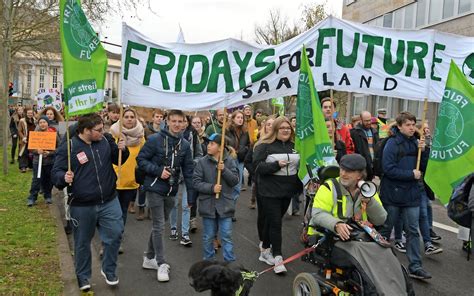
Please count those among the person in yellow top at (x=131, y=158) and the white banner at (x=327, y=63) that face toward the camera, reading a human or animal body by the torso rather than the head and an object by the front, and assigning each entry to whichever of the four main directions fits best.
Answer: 2

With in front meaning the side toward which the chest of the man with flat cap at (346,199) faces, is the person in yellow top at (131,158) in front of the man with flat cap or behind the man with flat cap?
behind

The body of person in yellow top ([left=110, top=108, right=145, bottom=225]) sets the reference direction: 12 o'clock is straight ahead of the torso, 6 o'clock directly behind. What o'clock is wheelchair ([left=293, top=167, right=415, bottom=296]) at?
The wheelchair is roughly at 11 o'clock from the person in yellow top.

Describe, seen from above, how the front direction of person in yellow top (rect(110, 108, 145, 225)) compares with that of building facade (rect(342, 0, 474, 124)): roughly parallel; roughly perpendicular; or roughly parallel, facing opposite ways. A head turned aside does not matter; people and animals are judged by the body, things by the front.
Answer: roughly perpendicular

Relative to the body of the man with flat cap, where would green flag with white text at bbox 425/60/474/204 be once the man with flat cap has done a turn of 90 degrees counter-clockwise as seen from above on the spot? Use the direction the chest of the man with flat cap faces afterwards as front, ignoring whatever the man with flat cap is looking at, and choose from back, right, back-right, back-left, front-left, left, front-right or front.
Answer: front

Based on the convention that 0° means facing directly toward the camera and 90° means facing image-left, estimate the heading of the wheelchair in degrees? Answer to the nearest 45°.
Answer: approximately 315°

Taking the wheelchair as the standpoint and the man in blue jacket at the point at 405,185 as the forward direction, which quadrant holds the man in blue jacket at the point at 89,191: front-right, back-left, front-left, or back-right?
back-left

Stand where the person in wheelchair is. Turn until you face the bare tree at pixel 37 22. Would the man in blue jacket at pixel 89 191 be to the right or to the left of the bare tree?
left

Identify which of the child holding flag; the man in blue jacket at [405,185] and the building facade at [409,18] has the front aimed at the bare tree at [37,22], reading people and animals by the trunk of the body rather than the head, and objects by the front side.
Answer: the building facade

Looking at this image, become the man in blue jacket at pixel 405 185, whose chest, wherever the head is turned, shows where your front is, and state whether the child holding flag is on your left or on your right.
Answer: on your right

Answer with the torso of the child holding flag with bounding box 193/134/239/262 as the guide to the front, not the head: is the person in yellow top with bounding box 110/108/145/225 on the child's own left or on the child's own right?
on the child's own right

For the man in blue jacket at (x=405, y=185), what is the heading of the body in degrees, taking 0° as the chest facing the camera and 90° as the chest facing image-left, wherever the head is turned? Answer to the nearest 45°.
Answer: approximately 315°

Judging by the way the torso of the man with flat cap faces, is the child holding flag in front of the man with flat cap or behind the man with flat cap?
behind

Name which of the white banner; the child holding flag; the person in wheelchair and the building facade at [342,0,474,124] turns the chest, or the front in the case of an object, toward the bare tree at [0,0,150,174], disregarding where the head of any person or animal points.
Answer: the building facade
